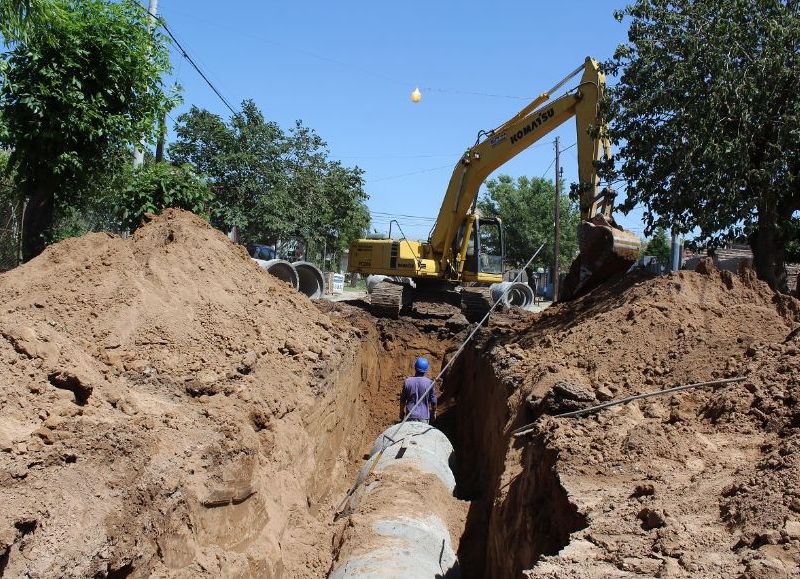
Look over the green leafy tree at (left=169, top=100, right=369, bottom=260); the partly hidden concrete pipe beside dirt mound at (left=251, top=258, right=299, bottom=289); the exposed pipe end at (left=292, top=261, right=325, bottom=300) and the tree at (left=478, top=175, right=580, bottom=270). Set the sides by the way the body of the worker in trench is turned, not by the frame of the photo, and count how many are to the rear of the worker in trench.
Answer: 0

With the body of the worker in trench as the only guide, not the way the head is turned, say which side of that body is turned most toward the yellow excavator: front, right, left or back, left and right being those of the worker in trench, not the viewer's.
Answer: front

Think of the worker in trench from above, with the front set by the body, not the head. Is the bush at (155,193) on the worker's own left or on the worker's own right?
on the worker's own left

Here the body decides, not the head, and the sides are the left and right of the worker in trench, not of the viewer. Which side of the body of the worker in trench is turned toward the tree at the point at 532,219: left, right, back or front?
front

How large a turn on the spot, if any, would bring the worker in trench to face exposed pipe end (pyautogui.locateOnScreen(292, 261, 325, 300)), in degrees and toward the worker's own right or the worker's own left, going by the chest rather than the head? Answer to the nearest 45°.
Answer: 0° — they already face it

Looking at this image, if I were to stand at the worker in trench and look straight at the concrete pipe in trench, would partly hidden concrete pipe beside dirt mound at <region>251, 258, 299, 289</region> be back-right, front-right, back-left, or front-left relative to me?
back-right

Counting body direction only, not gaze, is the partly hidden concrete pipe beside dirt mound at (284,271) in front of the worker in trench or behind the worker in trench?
in front

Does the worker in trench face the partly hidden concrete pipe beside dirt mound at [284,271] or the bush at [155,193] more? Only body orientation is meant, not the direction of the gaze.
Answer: the partly hidden concrete pipe beside dirt mound

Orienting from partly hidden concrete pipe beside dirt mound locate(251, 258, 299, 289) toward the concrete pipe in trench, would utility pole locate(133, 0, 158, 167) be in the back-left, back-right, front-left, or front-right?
front-right

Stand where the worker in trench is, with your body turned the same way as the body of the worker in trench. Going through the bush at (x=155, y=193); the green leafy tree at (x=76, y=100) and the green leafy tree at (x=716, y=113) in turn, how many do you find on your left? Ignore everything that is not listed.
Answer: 2

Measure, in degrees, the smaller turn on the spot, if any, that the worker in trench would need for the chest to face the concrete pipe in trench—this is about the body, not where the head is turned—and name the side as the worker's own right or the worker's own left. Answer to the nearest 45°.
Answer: approximately 180°

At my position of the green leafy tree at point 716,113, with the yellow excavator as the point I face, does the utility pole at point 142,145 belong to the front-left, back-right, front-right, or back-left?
front-left

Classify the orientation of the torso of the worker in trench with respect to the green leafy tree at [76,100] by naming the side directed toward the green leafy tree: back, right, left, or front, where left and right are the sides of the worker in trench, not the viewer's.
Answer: left

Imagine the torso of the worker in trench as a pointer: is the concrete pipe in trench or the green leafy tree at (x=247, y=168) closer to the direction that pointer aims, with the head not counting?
the green leafy tree

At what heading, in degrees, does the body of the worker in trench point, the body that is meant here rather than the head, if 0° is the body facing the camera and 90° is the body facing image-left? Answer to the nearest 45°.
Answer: approximately 180°

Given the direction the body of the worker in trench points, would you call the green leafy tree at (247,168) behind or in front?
in front
